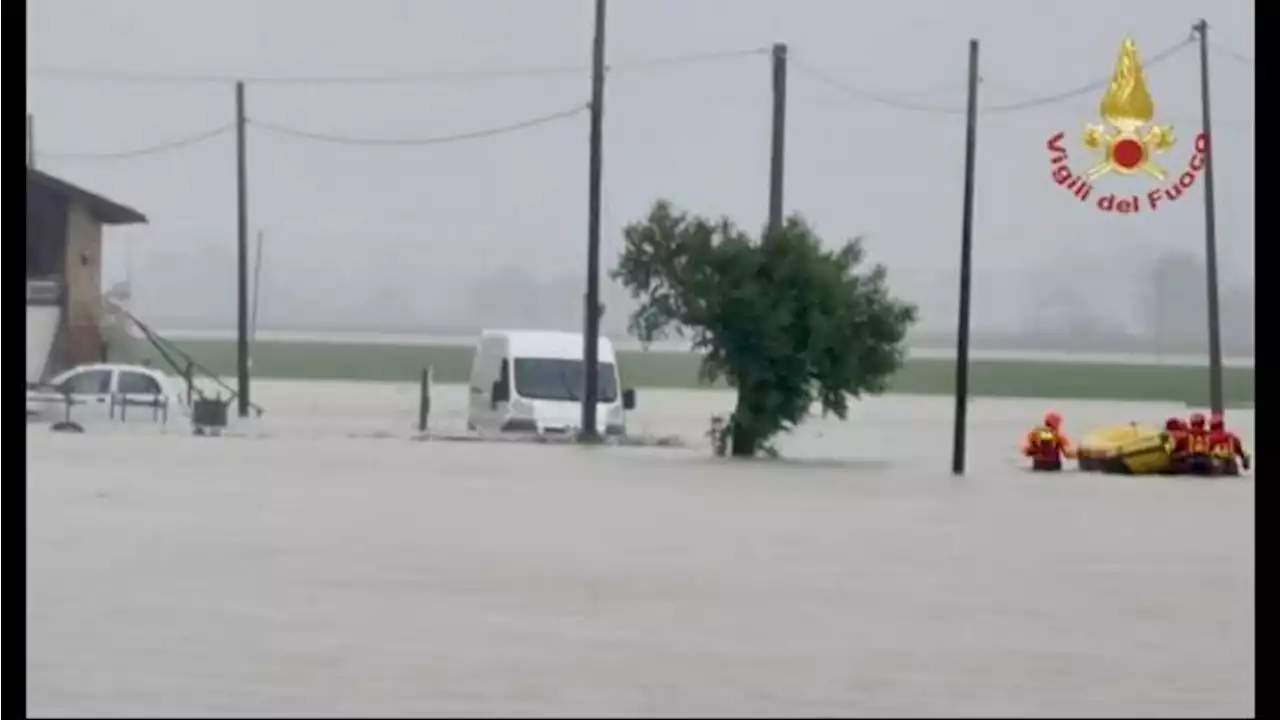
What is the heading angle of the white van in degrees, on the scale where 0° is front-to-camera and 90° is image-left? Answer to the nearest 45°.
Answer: approximately 0°

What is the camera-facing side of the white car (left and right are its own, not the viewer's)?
left

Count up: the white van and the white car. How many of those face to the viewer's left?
1

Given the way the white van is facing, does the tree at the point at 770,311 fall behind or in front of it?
in front

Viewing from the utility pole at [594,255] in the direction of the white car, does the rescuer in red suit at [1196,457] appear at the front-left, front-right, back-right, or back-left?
back-left

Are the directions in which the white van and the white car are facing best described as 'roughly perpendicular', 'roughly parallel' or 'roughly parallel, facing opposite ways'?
roughly perpendicular

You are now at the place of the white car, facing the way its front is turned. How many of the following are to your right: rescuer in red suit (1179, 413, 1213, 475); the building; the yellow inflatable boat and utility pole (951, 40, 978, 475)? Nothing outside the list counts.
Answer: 1

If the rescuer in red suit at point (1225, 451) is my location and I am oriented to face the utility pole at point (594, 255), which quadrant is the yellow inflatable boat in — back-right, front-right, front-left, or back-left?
front-left

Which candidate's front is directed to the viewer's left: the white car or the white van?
the white car

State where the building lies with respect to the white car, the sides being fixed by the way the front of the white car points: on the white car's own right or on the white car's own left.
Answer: on the white car's own right

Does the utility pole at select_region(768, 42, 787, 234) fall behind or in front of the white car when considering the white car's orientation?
behind

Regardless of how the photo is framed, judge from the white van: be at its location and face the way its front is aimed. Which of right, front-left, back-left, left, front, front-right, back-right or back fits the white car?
right
